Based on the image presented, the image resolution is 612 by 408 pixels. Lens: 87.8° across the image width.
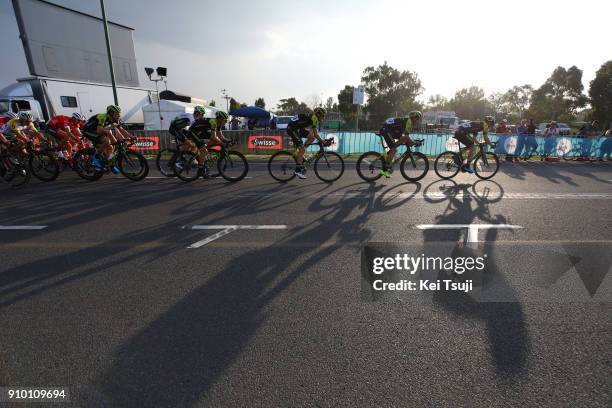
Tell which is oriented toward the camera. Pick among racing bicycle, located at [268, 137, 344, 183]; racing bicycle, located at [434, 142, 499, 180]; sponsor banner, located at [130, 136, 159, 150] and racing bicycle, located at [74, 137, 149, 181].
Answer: the sponsor banner

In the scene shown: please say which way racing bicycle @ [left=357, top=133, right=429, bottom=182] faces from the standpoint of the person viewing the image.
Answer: facing to the right of the viewer

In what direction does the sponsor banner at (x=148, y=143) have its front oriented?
toward the camera

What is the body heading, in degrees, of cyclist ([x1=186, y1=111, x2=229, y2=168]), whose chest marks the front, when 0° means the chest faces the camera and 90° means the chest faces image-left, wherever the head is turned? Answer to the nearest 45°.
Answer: approximately 270°

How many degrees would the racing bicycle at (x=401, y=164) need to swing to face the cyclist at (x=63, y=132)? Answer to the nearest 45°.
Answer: approximately 180°

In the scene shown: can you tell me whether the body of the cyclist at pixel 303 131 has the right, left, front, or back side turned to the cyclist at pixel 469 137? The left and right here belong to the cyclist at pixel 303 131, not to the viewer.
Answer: front

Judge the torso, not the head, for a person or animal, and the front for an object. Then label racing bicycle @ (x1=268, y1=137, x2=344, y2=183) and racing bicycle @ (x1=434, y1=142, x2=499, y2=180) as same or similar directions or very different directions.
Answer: same or similar directions

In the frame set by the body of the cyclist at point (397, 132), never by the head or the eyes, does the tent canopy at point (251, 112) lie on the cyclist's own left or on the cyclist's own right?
on the cyclist's own left

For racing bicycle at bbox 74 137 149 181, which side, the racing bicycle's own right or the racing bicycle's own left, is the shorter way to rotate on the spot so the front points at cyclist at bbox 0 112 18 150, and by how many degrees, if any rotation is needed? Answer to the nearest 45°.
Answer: approximately 135° to the racing bicycle's own left

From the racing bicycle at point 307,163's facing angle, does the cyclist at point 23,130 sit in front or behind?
behind

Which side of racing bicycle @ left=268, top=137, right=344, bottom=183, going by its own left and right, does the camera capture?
right

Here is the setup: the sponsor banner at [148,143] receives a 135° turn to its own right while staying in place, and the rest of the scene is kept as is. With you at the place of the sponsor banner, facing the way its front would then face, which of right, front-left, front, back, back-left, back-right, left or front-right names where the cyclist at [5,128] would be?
left

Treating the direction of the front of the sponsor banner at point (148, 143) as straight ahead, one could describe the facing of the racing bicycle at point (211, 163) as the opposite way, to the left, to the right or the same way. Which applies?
to the left

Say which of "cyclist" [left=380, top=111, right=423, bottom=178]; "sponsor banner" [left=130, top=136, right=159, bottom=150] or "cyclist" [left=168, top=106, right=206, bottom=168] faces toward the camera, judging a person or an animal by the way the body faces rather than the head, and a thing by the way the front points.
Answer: the sponsor banner

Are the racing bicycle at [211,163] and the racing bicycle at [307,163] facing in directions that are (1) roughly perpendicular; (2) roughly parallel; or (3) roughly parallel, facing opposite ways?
roughly parallel

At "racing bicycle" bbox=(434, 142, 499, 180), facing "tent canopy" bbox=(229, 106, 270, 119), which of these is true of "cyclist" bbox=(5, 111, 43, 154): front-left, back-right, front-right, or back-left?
front-left

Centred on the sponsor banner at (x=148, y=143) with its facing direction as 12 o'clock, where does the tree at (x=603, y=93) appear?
The tree is roughly at 9 o'clock from the sponsor banner.

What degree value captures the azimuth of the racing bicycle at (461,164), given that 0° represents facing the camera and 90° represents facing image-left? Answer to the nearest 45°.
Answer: approximately 270°

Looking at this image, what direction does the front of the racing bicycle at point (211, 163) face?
to the viewer's right

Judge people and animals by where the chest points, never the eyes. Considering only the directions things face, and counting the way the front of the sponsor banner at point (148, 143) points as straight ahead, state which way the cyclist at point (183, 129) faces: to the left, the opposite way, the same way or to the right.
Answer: to the left

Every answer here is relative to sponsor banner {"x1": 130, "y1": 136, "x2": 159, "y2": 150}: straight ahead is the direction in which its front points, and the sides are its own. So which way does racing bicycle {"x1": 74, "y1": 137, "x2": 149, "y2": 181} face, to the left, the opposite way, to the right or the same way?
to the left
